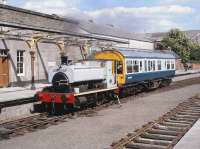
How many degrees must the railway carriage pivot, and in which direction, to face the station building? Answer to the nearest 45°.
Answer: approximately 45° to its right

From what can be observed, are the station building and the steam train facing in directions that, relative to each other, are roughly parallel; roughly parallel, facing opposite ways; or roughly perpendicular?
roughly perpendicular

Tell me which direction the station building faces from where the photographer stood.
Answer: facing the viewer and to the right of the viewer

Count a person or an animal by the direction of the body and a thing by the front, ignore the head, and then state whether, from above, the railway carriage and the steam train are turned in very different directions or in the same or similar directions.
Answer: same or similar directions

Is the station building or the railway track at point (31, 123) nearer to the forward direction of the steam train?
the railway track

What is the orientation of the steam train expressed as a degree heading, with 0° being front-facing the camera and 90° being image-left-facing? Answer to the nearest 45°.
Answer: approximately 45°

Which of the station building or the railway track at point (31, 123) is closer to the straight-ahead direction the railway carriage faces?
the railway track

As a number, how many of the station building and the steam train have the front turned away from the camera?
0

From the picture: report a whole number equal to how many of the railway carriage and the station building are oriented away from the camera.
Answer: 0

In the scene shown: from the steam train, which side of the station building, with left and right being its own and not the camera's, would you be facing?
front

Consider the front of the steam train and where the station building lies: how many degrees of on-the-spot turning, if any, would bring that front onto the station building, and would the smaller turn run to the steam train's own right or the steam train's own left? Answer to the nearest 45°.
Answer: approximately 90° to the steam train's own right

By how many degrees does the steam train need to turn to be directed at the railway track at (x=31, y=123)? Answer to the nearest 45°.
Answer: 0° — it already faces it

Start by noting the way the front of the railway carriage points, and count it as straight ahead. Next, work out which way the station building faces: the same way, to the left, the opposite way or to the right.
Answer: to the left

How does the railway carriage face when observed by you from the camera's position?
facing the viewer and to the left of the viewer
